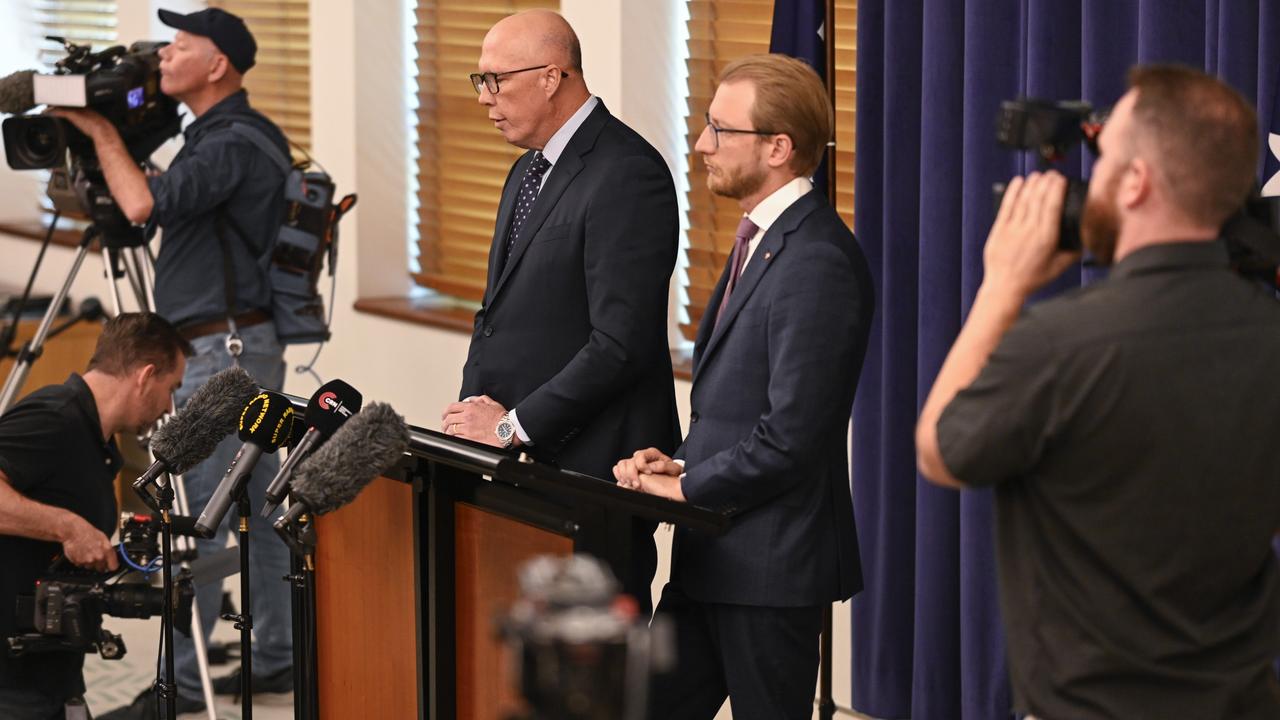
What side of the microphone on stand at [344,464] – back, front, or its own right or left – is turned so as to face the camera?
right

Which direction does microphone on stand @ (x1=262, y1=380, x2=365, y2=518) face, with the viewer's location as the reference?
facing to the right of the viewer

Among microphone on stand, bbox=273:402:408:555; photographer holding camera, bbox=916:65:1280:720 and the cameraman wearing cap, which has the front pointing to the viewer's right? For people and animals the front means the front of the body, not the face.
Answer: the microphone on stand

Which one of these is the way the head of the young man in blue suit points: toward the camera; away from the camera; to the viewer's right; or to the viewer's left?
to the viewer's left

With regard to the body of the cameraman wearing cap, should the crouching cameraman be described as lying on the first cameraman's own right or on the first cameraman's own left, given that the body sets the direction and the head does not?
on the first cameraman's own left

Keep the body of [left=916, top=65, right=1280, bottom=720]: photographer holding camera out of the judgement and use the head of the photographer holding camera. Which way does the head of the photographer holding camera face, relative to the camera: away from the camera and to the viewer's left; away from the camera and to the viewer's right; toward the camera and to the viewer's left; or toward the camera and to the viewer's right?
away from the camera and to the viewer's left

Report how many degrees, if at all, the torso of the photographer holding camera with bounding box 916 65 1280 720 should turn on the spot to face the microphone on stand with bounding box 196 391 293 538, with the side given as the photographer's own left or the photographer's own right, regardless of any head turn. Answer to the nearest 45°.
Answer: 0° — they already face it

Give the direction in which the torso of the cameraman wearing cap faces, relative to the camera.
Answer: to the viewer's left

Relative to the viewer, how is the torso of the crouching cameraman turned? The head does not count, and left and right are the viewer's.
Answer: facing to the right of the viewer

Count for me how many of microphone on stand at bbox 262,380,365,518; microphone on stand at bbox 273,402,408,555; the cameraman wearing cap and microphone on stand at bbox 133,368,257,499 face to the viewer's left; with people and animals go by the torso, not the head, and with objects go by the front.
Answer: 1

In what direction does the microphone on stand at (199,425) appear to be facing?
to the viewer's right

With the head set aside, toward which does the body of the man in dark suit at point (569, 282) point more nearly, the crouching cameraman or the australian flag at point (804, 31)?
the crouching cameraman
